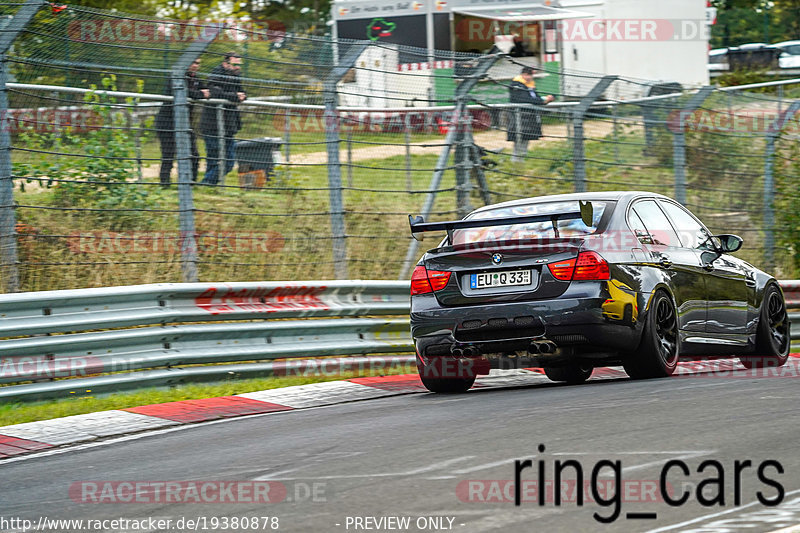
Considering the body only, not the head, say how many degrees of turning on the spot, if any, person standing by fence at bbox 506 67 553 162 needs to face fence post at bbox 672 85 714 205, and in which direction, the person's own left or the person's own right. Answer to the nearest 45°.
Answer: approximately 90° to the person's own left

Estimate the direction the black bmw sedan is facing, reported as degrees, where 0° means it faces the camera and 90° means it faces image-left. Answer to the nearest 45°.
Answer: approximately 225°

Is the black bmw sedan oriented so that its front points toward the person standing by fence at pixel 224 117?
no

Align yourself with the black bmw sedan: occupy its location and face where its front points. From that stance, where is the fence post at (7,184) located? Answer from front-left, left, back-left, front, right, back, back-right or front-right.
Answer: back-left

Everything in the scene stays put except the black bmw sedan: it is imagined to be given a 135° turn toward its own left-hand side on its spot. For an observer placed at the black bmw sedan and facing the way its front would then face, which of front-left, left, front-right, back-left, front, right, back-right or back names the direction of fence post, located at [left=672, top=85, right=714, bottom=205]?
right

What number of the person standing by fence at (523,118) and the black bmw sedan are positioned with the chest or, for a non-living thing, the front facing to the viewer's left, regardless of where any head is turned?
0

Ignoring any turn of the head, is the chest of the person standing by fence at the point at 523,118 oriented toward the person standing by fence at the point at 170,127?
no

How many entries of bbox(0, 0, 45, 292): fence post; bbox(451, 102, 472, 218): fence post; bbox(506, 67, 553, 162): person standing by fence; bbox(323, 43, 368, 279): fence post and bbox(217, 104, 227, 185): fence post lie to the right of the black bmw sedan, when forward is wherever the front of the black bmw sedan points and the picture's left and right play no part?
0

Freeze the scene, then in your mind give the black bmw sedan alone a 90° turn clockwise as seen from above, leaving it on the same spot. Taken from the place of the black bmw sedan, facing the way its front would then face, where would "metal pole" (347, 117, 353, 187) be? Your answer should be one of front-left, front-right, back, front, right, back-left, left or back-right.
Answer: back

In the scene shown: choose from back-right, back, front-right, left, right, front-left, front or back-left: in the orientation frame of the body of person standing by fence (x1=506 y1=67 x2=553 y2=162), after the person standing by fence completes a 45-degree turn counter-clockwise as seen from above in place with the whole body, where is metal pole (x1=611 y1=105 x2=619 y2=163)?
front-left

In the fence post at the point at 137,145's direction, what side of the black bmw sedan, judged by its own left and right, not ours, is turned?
left
